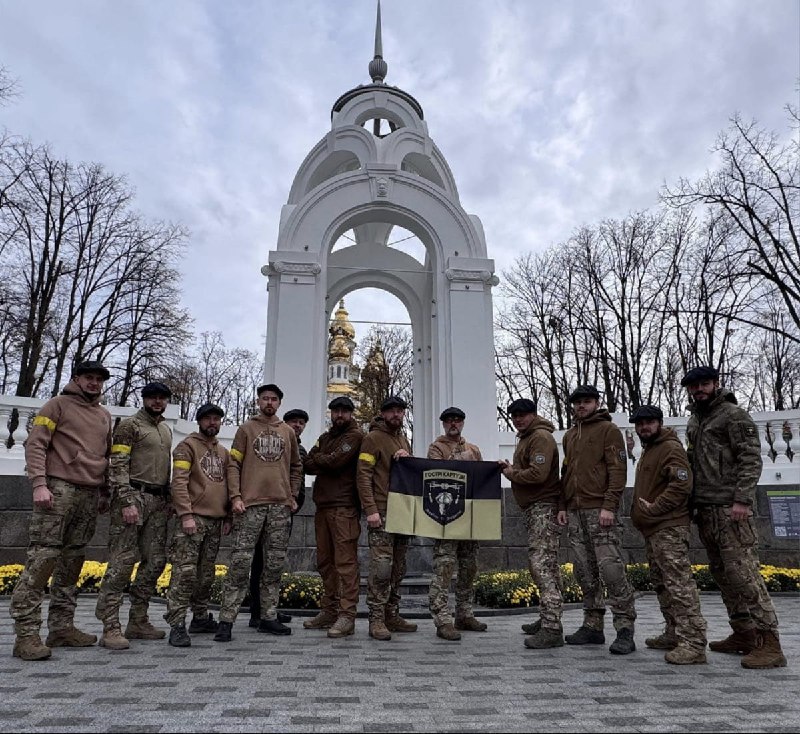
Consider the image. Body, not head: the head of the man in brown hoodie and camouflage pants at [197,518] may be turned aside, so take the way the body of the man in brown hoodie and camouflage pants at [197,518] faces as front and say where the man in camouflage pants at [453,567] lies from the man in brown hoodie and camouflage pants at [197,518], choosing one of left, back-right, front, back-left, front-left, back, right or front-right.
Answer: front-left

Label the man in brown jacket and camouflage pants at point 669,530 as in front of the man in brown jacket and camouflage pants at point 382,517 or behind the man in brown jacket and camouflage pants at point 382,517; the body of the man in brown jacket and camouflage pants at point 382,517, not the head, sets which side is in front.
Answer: in front

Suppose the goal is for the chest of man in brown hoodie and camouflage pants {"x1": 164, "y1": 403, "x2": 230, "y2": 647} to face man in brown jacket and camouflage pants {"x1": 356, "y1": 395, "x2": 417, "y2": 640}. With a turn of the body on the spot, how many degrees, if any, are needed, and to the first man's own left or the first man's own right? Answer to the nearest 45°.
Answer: approximately 45° to the first man's own left

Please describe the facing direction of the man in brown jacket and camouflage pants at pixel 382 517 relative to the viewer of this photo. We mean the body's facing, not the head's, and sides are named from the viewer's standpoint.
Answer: facing the viewer and to the right of the viewer

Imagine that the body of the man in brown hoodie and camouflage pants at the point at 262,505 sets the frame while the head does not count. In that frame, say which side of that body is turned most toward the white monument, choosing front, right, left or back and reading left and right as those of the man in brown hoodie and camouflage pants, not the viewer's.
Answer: back

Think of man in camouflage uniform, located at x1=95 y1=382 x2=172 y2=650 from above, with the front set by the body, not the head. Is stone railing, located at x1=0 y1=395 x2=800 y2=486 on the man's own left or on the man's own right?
on the man's own left

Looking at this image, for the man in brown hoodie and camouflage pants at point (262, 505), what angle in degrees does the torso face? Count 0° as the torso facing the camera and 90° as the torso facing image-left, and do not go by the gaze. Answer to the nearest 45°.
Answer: approximately 0°

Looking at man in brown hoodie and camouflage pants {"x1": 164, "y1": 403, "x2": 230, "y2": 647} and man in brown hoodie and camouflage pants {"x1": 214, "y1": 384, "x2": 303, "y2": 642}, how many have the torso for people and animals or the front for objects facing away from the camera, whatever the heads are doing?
0

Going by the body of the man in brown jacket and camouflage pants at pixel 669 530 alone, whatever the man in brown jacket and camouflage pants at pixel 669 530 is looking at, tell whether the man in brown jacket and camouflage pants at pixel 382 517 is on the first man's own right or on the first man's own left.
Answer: on the first man's own right
